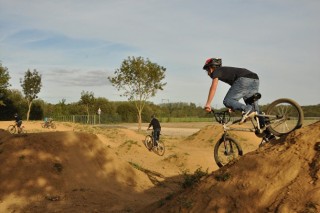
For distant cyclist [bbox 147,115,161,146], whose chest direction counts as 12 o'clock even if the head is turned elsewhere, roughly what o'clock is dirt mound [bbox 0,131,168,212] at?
The dirt mound is roughly at 8 o'clock from the distant cyclist.

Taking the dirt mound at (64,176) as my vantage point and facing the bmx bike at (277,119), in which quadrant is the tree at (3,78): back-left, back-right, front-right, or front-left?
back-left

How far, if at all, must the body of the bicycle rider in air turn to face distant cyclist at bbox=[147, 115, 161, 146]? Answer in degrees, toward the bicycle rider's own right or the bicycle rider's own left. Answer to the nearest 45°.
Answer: approximately 90° to the bicycle rider's own right

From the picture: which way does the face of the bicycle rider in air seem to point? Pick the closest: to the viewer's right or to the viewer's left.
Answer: to the viewer's left

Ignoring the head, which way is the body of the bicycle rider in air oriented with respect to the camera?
to the viewer's left

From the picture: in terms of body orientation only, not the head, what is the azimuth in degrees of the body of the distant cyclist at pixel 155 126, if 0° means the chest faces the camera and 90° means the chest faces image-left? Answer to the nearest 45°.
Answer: approximately 135°

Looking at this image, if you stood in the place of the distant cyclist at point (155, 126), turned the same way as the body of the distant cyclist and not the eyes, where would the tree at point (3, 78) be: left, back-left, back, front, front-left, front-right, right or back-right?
front

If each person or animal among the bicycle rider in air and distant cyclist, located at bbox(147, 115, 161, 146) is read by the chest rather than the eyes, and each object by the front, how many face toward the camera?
0

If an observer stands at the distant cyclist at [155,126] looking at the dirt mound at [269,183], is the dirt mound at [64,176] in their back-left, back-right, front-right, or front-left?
front-right
